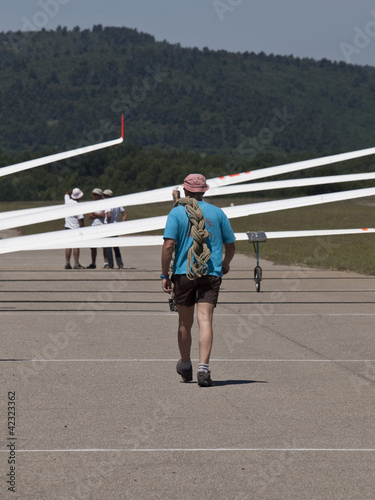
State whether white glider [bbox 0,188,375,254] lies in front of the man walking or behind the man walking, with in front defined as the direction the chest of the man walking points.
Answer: in front

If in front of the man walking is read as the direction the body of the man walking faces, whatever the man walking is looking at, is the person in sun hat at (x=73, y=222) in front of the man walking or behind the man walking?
in front

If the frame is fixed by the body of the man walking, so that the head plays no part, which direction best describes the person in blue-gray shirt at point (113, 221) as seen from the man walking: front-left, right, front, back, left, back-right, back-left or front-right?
front

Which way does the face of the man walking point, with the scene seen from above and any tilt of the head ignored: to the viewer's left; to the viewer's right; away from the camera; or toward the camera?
away from the camera

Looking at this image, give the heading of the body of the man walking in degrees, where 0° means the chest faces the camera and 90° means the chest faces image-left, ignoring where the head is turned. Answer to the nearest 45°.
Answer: approximately 180°

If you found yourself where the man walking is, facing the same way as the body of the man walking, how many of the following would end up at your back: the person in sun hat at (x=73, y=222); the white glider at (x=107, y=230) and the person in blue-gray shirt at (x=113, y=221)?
0
